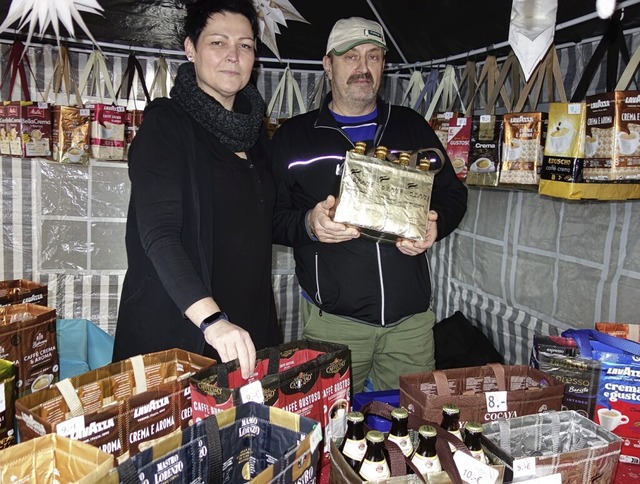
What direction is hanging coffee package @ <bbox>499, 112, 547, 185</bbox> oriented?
toward the camera

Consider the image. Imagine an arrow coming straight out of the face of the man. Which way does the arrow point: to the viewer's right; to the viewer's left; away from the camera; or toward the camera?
toward the camera

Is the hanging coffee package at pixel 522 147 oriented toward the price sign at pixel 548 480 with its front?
yes

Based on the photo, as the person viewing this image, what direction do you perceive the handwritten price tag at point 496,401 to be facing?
facing the viewer

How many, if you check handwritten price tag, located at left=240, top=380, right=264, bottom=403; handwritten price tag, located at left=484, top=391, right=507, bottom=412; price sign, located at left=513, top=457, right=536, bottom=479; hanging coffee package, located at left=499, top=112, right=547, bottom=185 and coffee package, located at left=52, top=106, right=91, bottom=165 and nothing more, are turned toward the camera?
5

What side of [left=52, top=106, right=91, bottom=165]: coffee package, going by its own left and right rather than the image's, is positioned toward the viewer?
front

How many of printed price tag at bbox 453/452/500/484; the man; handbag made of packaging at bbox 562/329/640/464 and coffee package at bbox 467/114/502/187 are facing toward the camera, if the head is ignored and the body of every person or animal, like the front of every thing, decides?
4

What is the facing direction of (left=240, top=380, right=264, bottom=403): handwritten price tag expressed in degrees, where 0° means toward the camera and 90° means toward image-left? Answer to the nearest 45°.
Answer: approximately 0°

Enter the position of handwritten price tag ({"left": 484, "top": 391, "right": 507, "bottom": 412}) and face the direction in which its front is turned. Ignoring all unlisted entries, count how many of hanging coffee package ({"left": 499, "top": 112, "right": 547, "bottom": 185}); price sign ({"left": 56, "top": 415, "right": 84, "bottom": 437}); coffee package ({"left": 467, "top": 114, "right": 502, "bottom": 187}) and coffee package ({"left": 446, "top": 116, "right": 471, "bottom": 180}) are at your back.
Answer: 3

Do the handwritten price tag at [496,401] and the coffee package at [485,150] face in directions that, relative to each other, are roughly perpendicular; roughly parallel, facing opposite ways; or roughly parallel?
roughly parallel

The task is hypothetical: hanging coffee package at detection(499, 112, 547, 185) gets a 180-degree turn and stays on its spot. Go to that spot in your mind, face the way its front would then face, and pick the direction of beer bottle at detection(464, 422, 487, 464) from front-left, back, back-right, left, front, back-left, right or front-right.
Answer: back

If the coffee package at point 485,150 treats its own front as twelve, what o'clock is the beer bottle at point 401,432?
The beer bottle is roughly at 12 o'clock from the coffee package.
